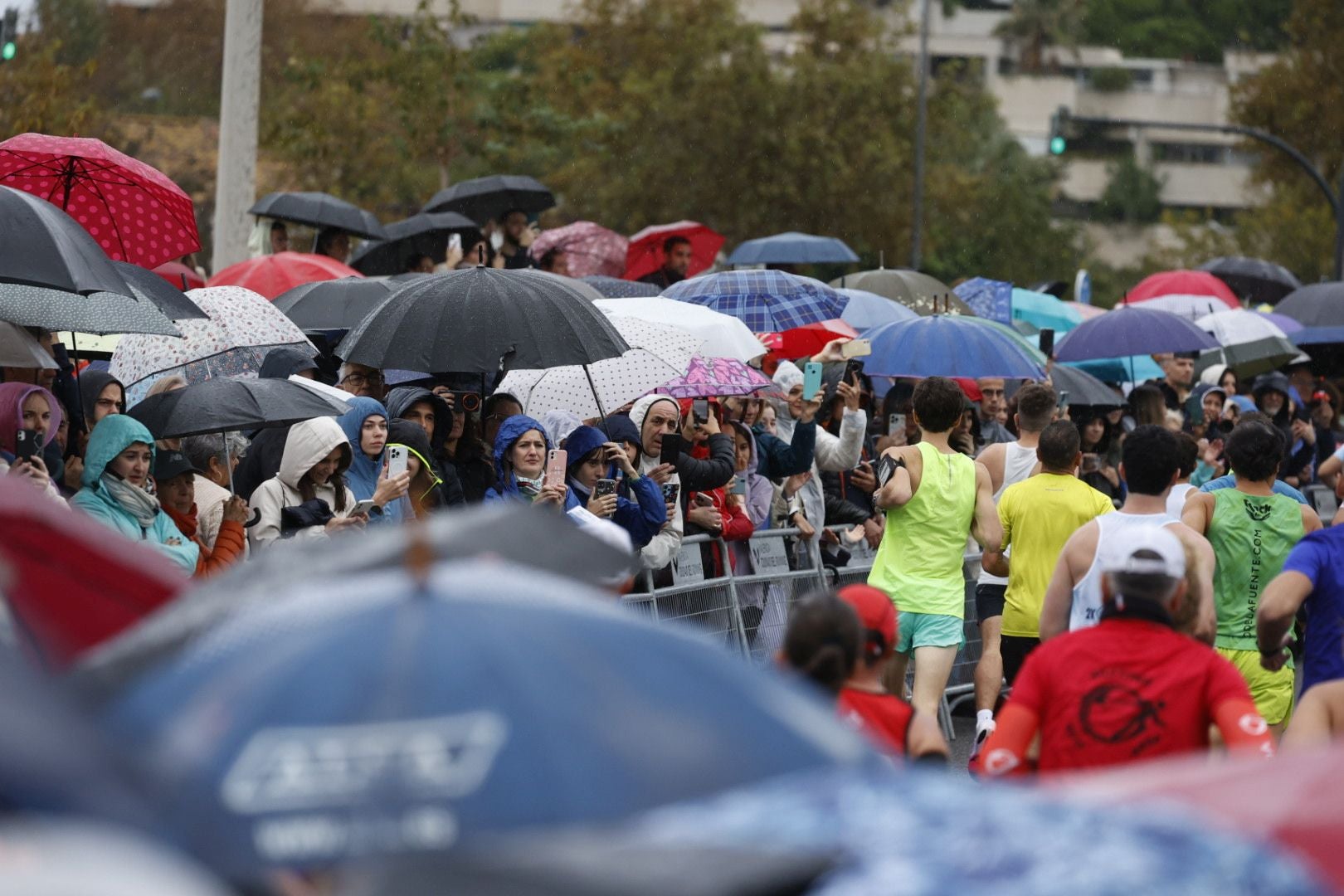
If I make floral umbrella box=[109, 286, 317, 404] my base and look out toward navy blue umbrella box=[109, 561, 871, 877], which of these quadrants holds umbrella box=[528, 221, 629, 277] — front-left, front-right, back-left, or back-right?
back-left

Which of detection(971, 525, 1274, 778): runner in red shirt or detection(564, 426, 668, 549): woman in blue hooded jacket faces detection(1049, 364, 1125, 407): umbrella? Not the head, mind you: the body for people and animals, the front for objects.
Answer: the runner in red shirt

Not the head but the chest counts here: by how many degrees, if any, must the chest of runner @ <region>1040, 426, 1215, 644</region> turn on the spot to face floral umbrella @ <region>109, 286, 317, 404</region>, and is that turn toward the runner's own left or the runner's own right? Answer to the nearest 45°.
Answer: approximately 90° to the runner's own left

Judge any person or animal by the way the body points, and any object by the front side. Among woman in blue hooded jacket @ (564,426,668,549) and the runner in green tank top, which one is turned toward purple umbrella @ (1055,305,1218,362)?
the runner in green tank top

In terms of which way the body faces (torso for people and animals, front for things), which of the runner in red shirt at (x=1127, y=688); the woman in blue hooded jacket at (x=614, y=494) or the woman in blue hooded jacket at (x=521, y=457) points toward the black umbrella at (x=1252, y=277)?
the runner in red shirt

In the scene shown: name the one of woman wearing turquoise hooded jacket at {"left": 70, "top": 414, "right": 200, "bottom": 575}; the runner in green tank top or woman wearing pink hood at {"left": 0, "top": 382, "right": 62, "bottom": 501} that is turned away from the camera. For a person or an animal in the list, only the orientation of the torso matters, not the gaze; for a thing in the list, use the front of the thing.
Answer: the runner in green tank top

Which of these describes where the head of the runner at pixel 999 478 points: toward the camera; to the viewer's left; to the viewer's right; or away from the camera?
away from the camera

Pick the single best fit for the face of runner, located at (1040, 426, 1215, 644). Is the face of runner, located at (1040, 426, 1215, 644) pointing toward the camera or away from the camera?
away from the camera

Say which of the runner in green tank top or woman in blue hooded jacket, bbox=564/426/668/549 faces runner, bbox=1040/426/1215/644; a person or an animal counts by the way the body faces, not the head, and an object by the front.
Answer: the woman in blue hooded jacket

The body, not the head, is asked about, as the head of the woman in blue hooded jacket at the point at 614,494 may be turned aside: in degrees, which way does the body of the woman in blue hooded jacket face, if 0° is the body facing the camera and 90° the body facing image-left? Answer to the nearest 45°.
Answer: approximately 315°

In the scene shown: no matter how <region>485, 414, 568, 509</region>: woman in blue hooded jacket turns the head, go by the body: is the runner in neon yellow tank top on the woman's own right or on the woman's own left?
on the woman's own left

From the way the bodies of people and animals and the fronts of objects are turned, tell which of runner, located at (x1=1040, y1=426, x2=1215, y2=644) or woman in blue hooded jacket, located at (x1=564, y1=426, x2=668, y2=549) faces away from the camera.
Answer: the runner
